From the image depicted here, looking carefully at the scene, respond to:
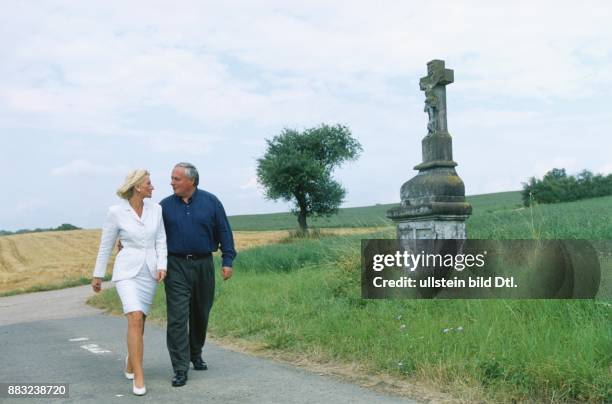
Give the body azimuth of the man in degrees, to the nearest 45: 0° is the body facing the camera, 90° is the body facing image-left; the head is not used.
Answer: approximately 0°

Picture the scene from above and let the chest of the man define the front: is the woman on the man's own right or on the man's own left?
on the man's own right
